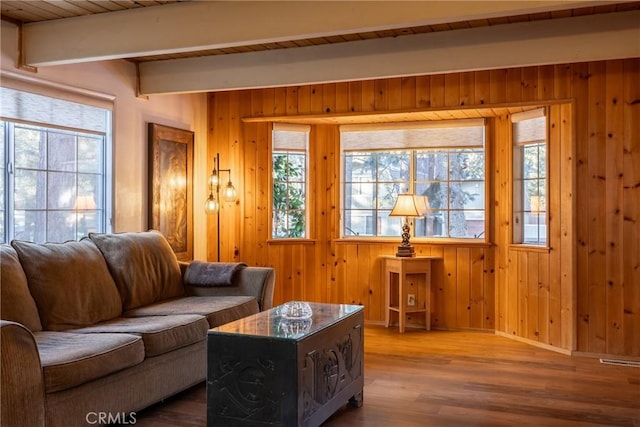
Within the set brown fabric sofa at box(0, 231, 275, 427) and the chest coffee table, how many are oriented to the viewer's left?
0

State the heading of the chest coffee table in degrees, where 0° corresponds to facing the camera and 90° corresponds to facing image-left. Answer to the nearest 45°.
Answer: approximately 315°

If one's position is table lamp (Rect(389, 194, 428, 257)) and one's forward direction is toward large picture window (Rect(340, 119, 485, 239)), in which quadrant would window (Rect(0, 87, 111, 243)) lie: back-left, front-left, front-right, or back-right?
back-left

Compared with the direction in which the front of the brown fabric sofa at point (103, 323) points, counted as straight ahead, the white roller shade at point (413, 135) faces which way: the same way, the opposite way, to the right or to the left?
to the right

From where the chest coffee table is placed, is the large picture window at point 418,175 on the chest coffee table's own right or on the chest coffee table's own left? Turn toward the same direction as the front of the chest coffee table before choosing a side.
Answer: on the chest coffee table's own left

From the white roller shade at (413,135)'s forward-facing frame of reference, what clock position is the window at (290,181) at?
The window is roughly at 3 o'clock from the white roller shade.

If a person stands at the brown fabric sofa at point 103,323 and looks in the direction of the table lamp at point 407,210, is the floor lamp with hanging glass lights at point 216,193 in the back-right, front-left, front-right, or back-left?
front-left

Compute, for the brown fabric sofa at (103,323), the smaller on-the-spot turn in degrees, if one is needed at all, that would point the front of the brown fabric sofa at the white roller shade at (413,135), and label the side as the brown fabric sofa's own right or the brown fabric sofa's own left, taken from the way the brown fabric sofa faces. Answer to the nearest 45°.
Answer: approximately 90° to the brown fabric sofa's own left

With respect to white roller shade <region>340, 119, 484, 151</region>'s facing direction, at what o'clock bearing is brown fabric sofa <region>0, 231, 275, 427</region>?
The brown fabric sofa is roughly at 1 o'clock from the white roller shade.

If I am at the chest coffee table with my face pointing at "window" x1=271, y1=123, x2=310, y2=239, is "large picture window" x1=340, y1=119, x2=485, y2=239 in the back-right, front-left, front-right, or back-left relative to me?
front-right

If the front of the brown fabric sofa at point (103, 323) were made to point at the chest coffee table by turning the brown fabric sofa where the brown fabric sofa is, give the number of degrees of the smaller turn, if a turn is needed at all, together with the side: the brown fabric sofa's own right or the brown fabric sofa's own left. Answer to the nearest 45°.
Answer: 0° — it already faces it

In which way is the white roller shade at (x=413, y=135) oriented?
toward the camera

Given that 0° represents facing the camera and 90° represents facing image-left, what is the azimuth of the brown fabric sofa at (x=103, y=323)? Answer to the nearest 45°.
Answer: approximately 315°

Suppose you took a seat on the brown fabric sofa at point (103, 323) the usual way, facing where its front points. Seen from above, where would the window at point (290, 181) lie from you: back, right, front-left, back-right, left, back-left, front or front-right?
left

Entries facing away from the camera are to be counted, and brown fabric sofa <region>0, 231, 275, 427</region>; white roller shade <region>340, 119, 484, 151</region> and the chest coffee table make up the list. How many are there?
0
